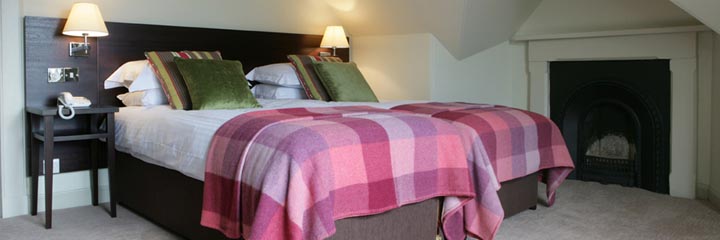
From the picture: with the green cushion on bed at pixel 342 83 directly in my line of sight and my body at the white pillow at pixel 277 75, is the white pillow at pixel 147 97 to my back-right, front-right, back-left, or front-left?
back-right

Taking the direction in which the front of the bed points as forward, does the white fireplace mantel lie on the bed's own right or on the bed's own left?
on the bed's own left

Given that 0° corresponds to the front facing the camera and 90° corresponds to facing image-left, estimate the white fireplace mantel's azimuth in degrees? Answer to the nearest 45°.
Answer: approximately 45°

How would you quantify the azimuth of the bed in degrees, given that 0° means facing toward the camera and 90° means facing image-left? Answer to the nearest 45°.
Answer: approximately 315°

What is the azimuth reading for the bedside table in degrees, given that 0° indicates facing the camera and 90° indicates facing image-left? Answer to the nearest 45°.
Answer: approximately 315°

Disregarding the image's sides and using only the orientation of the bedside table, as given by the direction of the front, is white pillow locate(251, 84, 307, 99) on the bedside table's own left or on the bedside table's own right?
on the bedside table's own left
